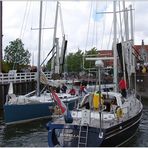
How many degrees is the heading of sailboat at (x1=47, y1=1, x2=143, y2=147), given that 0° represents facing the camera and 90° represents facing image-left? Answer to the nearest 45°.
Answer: approximately 225°

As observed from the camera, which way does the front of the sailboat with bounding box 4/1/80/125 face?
facing the viewer and to the left of the viewer

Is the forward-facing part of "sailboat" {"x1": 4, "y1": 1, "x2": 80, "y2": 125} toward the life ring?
no

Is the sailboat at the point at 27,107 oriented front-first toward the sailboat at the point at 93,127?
no

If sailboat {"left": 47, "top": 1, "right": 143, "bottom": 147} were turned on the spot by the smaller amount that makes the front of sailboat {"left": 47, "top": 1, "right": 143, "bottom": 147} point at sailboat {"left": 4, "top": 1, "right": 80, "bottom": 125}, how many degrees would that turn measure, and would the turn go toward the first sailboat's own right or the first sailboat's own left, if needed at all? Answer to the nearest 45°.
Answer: approximately 90° to the first sailboat's own left
